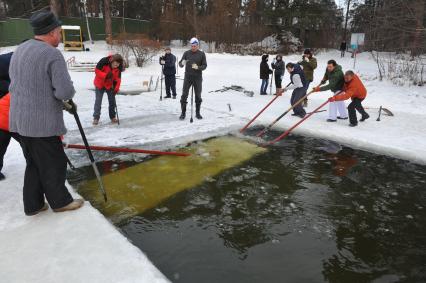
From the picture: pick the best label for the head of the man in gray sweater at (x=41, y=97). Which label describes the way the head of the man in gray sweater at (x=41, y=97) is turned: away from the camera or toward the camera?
away from the camera

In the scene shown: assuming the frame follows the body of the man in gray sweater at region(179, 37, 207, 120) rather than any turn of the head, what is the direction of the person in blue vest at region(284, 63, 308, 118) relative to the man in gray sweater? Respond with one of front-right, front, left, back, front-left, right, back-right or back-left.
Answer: left

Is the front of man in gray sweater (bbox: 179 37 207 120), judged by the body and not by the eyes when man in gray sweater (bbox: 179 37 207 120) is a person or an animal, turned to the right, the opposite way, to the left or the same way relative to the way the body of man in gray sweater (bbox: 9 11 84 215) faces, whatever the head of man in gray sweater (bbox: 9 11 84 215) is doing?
the opposite way

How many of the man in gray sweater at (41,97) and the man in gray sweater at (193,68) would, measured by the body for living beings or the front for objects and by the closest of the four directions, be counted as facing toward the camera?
1

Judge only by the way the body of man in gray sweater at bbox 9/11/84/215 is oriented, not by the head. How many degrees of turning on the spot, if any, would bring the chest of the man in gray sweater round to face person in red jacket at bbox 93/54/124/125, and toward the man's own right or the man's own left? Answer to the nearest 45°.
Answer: approximately 45° to the man's own left

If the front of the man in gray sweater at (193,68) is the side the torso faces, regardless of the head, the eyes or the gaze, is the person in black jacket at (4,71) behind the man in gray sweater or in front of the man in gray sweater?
in front

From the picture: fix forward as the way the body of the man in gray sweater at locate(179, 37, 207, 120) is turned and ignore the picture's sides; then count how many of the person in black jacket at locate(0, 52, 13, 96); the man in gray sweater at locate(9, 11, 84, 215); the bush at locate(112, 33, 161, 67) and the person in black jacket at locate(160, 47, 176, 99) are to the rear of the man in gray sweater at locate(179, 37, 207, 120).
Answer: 2

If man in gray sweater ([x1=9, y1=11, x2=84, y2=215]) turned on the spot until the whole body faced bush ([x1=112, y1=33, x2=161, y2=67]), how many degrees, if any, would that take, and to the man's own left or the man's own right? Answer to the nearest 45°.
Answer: approximately 45° to the man's own left

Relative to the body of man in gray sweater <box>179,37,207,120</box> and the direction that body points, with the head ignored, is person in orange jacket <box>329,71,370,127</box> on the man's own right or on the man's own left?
on the man's own left

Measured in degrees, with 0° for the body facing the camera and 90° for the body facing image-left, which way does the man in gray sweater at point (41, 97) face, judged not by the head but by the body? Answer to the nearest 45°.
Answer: approximately 225°
